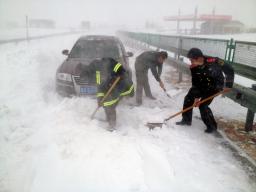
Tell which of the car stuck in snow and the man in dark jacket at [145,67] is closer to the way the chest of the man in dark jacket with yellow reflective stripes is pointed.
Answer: the car stuck in snow

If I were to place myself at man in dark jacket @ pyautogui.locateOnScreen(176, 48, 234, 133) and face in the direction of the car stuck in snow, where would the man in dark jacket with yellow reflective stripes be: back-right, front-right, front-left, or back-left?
front-left

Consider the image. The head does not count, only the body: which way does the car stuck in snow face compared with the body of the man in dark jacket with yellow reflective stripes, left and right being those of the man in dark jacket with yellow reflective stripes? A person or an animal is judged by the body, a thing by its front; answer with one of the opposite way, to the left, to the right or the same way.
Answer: to the left

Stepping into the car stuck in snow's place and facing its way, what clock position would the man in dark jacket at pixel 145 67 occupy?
The man in dark jacket is roughly at 10 o'clock from the car stuck in snow.

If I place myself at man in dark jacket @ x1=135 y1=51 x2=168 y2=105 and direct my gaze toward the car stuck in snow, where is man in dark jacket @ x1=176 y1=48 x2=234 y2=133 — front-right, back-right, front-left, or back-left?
back-left

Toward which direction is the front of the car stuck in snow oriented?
toward the camera

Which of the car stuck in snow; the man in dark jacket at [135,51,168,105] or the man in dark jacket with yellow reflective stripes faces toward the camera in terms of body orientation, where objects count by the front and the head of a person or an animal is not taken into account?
the car stuck in snow

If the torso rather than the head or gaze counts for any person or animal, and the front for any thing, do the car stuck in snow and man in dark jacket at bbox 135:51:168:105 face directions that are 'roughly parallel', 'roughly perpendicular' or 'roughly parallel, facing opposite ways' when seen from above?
roughly perpendicular

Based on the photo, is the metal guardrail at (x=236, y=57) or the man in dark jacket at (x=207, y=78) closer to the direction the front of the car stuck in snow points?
the man in dark jacket
